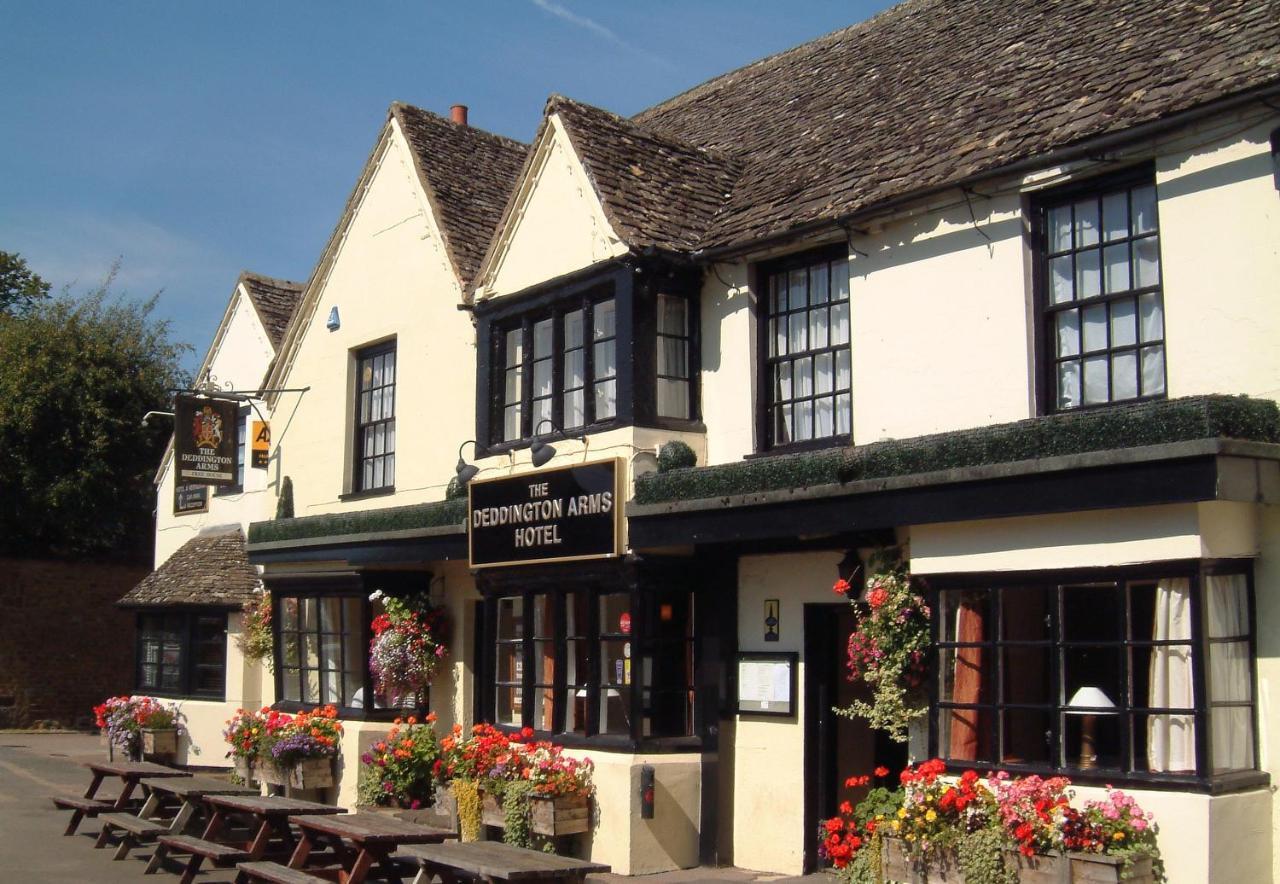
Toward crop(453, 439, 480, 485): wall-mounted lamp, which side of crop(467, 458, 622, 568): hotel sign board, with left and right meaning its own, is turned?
right

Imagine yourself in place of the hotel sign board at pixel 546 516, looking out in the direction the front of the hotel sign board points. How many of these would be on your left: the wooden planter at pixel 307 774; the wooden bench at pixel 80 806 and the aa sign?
0

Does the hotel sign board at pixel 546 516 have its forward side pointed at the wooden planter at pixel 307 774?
no

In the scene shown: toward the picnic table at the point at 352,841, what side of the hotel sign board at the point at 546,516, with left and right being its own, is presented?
front

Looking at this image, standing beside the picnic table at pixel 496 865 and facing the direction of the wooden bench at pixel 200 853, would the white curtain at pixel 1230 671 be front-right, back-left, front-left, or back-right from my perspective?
back-right

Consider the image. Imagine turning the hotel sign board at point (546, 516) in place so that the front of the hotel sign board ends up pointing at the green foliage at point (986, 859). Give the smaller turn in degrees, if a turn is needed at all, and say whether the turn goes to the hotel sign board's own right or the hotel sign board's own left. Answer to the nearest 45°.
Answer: approximately 90° to the hotel sign board's own left

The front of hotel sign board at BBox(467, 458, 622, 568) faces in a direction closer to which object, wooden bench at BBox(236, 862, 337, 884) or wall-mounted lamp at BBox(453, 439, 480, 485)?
the wooden bench

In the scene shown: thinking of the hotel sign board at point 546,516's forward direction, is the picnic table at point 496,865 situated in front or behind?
in front

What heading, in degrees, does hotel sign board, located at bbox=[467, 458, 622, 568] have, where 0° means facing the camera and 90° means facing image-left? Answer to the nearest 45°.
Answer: approximately 45°

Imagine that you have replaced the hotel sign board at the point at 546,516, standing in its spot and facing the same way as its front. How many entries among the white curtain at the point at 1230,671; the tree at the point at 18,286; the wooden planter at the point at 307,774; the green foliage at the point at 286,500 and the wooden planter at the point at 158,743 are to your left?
1

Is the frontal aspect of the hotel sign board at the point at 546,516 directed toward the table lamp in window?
no

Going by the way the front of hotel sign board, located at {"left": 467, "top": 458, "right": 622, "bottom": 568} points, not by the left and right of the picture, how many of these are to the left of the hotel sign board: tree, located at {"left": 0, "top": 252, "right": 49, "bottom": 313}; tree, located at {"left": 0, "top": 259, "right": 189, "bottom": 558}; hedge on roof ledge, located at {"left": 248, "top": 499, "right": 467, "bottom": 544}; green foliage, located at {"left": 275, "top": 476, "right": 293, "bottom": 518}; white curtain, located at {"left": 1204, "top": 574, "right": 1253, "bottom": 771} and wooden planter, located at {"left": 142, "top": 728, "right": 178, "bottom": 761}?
1

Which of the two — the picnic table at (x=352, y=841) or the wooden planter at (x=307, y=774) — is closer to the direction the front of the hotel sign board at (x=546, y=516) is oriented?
the picnic table

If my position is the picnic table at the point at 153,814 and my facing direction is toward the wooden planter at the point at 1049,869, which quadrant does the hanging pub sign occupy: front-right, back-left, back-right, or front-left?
back-left

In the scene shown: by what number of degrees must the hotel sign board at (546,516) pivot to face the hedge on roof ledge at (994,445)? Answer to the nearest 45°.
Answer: approximately 90° to its left

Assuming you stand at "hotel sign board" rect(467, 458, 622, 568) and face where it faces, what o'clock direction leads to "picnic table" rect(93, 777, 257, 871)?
The picnic table is roughly at 2 o'clock from the hotel sign board.

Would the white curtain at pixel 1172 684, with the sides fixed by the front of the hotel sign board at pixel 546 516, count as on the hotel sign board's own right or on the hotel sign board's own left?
on the hotel sign board's own left

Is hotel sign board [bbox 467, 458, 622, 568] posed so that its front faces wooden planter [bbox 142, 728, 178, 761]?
no

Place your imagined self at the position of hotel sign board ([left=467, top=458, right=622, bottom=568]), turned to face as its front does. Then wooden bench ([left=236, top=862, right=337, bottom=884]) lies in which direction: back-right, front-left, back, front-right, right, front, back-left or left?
front

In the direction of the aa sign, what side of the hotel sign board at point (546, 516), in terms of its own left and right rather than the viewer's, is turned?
right

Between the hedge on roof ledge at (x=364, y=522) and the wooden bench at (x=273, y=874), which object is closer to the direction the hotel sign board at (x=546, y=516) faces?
the wooden bench
